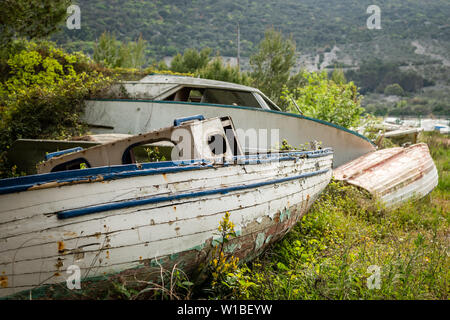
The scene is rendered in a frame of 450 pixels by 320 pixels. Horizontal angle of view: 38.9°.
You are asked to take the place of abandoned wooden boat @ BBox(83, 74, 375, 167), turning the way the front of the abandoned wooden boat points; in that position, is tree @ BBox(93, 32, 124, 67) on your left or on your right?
on your left

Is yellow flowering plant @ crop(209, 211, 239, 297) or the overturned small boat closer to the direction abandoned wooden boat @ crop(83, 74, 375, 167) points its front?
the overturned small boat

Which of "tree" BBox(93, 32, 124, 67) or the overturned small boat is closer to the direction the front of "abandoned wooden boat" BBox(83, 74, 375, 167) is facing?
the overturned small boat

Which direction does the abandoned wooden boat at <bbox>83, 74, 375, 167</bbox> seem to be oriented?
to the viewer's right

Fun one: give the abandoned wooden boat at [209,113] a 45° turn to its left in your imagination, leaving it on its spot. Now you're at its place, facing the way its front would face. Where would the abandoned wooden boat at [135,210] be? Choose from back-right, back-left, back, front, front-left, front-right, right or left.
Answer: back-right

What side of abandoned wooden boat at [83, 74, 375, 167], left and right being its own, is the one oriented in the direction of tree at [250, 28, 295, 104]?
left

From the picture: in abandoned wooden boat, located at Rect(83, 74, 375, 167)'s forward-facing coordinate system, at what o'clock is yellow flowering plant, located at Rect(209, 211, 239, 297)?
The yellow flowering plant is roughly at 3 o'clock from the abandoned wooden boat.
